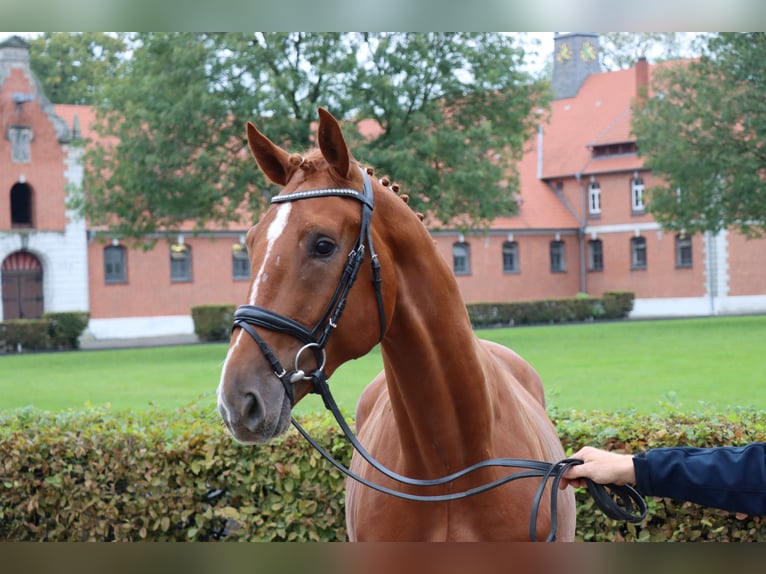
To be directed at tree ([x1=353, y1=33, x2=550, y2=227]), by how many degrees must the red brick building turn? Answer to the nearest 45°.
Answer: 0° — it already faces it

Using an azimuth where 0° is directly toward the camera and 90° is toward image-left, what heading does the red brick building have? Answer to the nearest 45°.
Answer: approximately 0°

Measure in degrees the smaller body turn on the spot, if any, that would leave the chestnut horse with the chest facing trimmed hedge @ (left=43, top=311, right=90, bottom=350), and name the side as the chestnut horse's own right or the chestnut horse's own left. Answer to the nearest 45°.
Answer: approximately 135° to the chestnut horse's own right

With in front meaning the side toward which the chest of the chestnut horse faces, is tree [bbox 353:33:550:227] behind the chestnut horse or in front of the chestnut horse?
behind

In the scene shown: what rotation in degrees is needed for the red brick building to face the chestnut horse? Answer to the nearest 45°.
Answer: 0° — it already faces it

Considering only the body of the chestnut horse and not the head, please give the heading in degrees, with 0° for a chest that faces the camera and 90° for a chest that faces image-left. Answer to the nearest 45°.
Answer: approximately 45°

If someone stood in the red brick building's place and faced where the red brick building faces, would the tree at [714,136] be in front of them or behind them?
in front

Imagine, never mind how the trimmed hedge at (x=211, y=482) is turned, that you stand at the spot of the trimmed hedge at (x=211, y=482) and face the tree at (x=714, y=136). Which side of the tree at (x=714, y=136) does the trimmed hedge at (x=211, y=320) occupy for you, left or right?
left

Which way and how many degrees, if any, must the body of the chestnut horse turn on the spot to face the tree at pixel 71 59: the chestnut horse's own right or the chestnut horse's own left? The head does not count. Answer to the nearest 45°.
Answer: approximately 135° to the chestnut horse's own right

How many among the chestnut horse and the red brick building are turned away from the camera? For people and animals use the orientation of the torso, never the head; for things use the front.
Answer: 0

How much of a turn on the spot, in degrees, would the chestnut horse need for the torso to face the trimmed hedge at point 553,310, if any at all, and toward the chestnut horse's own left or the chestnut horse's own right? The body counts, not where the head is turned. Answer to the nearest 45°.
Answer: approximately 135° to the chestnut horse's own right
